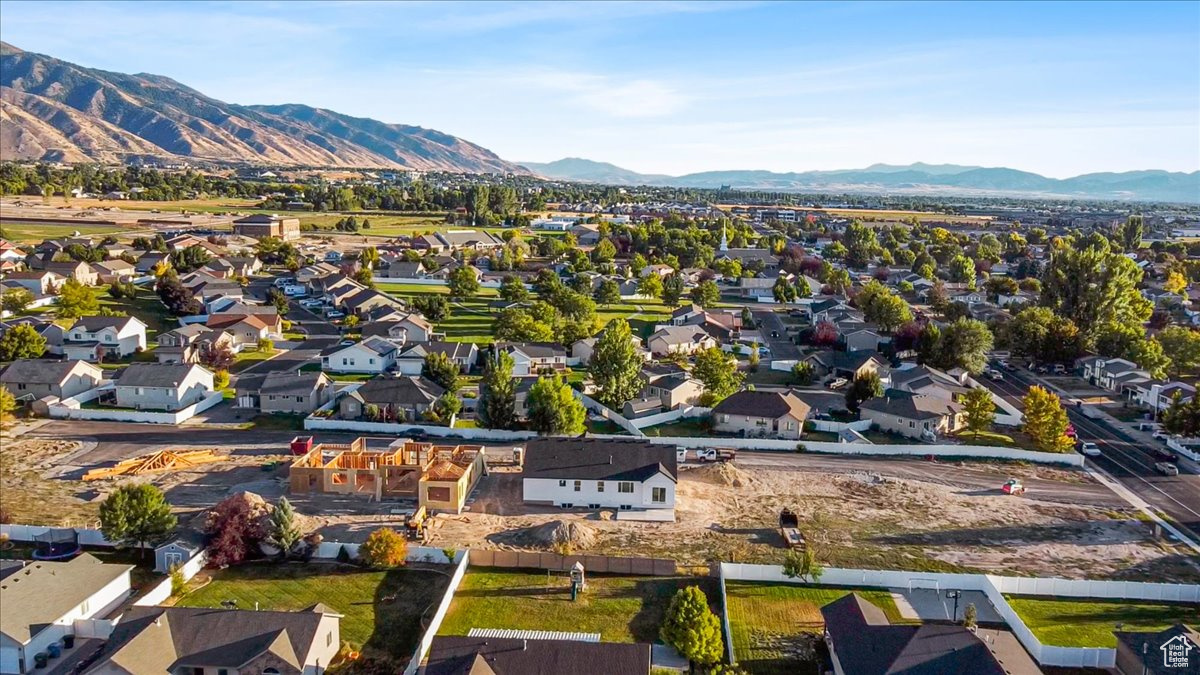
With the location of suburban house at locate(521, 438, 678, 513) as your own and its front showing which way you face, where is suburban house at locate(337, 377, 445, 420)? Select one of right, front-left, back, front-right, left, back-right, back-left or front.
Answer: front-left

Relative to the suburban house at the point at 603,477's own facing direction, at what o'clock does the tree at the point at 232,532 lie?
The tree is roughly at 8 o'clock from the suburban house.

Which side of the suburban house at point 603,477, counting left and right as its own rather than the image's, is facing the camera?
back

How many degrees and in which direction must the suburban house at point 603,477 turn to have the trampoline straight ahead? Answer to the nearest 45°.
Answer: approximately 90° to its left

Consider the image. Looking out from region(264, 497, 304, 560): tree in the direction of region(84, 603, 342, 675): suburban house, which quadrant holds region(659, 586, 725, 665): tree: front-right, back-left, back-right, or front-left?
front-left

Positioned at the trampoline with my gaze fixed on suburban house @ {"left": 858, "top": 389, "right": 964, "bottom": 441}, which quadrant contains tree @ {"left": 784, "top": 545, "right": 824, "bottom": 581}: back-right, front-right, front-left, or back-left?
front-right

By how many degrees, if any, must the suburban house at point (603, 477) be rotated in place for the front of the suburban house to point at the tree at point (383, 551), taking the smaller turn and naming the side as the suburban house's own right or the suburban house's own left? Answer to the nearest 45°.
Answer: approximately 135° to the suburban house's own left

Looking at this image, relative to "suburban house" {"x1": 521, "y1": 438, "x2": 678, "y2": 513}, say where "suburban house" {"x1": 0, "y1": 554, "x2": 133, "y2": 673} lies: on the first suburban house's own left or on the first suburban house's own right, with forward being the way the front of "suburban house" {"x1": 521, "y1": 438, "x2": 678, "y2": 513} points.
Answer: on the first suburban house's own left

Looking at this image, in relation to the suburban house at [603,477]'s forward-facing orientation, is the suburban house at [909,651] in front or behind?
behind

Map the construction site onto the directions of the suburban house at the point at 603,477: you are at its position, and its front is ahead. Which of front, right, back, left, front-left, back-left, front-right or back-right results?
left

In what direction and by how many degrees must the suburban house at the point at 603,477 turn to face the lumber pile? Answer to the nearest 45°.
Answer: approximately 90° to its left

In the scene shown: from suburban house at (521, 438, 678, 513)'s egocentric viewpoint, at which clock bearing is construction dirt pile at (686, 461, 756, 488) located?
The construction dirt pile is roughly at 2 o'clock from the suburban house.

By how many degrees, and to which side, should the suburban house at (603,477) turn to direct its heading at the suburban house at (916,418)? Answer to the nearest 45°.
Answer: approximately 45° to its right

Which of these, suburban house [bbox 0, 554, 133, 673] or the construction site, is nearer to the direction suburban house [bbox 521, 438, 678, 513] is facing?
the construction site

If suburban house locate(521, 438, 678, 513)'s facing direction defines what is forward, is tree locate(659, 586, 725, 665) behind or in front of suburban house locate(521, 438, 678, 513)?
behind

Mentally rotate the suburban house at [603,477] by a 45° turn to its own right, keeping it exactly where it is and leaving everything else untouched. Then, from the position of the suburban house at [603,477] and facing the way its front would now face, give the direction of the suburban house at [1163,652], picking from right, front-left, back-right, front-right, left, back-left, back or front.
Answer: right

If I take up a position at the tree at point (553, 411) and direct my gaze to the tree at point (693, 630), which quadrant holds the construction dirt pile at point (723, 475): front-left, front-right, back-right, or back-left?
front-left
